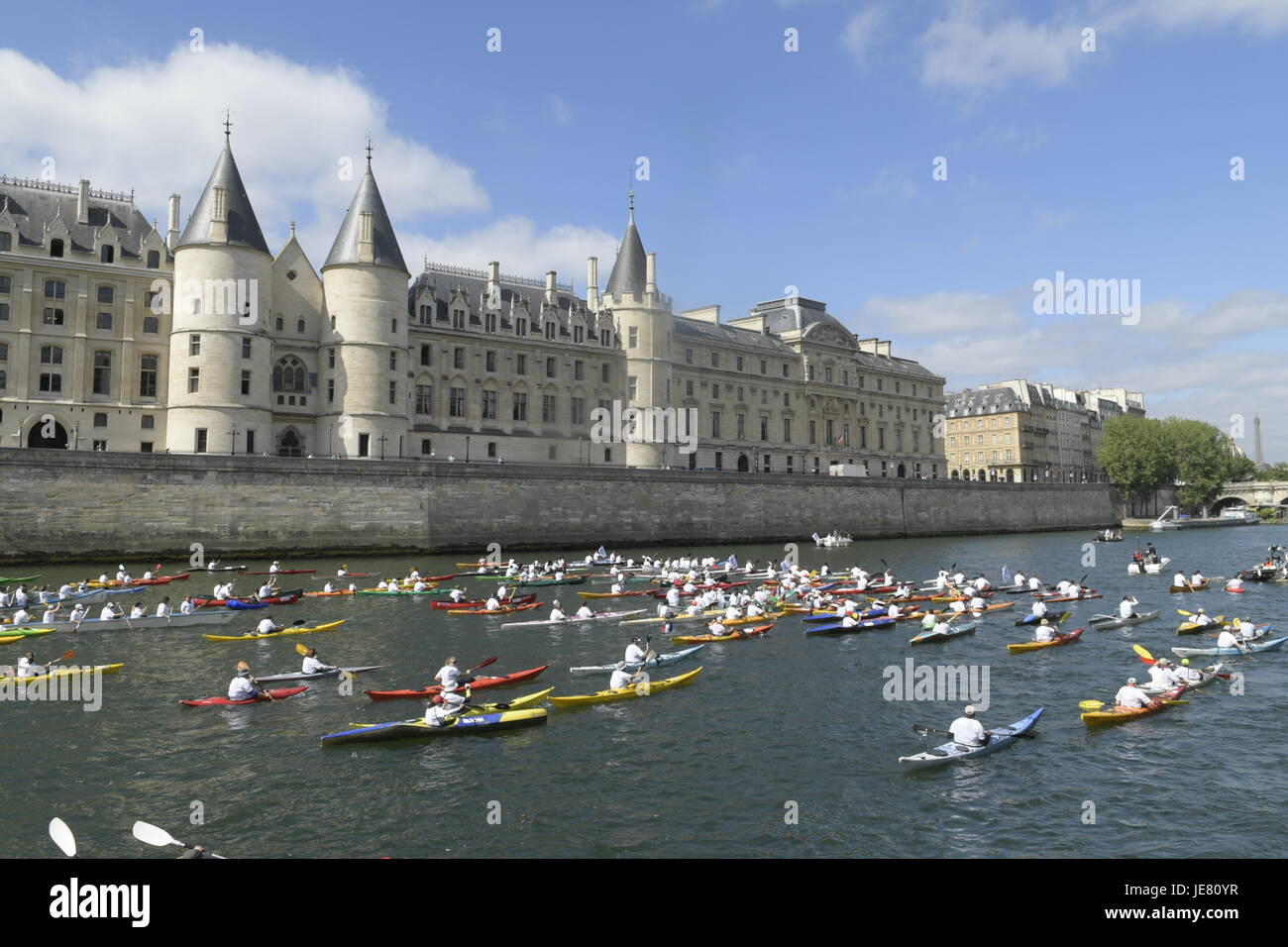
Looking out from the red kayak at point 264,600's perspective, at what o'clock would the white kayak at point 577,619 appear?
The white kayak is roughly at 1 o'clock from the red kayak.

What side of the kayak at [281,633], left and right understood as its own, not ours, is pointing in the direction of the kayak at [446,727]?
right

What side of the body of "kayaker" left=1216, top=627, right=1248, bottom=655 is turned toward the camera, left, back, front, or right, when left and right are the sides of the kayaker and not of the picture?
right

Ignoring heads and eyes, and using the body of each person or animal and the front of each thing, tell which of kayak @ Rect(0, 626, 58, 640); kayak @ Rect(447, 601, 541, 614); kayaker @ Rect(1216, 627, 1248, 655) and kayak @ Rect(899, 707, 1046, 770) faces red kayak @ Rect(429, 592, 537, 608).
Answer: kayak @ Rect(0, 626, 58, 640)

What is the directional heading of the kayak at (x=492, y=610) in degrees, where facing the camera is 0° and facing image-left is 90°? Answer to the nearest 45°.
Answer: approximately 270°

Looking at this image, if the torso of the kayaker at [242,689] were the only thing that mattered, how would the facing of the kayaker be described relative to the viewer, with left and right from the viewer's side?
facing away from the viewer and to the right of the viewer

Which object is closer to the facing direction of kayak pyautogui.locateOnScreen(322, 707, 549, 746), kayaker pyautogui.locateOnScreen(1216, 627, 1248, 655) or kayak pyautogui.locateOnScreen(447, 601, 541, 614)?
the kayaker

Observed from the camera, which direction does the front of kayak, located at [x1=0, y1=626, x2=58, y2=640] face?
facing to the right of the viewer

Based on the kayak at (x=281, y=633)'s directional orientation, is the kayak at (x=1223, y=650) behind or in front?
in front

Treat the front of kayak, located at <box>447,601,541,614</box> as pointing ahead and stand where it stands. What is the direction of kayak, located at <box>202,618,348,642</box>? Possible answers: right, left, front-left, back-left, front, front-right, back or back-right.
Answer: back-right

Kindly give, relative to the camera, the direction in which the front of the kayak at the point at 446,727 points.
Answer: facing to the right of the viewer

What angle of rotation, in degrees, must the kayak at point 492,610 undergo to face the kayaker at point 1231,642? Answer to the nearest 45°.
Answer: approximately 45° to its right

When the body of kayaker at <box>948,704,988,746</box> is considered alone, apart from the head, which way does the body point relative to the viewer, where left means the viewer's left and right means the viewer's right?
facing away from the viewer and to the right of the viewer

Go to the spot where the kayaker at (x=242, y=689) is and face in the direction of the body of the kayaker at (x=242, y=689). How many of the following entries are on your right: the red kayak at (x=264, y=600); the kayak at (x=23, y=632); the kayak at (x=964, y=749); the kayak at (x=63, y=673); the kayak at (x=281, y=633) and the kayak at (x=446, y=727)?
2

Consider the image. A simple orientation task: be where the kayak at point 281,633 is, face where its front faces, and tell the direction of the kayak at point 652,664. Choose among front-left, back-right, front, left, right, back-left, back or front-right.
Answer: front-right

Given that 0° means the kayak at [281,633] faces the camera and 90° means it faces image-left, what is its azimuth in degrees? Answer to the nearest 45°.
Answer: approximately 270°

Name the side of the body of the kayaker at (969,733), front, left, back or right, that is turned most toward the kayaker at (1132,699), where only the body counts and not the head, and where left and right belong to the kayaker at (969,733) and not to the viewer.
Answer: front

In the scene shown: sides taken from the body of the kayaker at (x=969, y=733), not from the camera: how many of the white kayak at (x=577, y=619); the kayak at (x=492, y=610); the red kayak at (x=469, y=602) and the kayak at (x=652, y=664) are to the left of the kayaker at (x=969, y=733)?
4

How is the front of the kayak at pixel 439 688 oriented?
to the viewer's right

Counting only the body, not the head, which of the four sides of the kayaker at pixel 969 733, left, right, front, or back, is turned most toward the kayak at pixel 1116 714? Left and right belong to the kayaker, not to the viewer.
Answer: front
